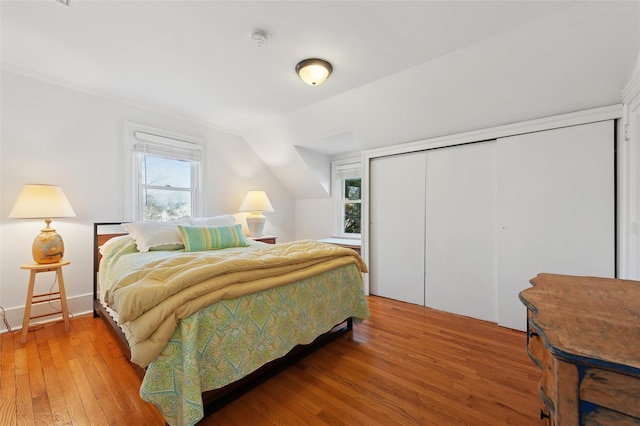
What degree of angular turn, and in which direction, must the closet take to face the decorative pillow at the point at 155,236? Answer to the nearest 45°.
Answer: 0° — it already faces it

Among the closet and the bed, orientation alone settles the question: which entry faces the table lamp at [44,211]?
the closet

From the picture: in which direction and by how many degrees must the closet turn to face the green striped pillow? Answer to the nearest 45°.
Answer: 0° — it already faces it

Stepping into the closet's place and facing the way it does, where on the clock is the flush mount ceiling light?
The flush mount ceiling light is roughly at 12 o'clock from the closet.

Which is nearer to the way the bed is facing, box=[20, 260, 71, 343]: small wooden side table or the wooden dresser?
the wooden dresser

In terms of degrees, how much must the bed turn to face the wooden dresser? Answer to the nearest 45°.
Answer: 0° — it already faces it

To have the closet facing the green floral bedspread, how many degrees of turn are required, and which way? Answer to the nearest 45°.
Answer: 0° — it already faces it

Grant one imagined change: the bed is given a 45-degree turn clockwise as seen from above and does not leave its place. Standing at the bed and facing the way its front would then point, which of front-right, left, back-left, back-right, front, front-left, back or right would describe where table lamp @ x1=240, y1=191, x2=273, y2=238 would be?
back

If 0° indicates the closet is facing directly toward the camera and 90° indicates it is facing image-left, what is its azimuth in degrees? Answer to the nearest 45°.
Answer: approximately 45°
